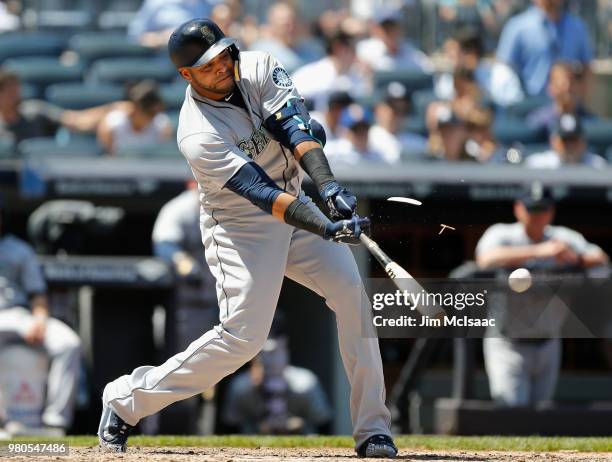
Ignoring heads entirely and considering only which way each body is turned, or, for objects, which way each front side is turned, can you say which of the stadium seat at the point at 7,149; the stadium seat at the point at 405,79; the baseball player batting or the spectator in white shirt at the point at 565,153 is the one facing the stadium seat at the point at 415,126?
the stadium seat at the point at 405,79

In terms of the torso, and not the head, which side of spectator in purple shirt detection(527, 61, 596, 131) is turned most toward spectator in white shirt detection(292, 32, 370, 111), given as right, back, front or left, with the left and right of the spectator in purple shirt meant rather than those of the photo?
right

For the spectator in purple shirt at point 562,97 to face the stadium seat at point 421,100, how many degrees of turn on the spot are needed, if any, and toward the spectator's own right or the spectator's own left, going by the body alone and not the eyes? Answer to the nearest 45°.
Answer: approximately 90° to the spectator's own right

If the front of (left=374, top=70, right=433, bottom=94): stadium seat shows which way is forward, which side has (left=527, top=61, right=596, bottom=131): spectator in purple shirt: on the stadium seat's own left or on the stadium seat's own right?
on the stadium seat's own left

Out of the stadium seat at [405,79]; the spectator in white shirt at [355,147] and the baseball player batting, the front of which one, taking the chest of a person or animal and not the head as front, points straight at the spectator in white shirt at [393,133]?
the stadium seat

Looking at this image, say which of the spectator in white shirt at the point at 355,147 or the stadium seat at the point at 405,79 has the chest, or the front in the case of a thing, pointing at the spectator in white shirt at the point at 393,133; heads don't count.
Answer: the stadium seat

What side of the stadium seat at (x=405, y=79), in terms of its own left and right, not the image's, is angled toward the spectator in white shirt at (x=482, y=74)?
left

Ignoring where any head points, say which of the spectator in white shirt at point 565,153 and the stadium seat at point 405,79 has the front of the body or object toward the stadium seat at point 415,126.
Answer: the stadium seat at point 405,79

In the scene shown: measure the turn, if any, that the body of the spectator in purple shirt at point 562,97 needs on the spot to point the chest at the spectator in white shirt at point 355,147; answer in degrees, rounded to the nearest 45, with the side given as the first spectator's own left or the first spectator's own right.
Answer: approximately 45° to the first spectator's own right

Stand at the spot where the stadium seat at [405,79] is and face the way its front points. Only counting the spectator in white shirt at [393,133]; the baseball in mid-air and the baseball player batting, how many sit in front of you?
3
